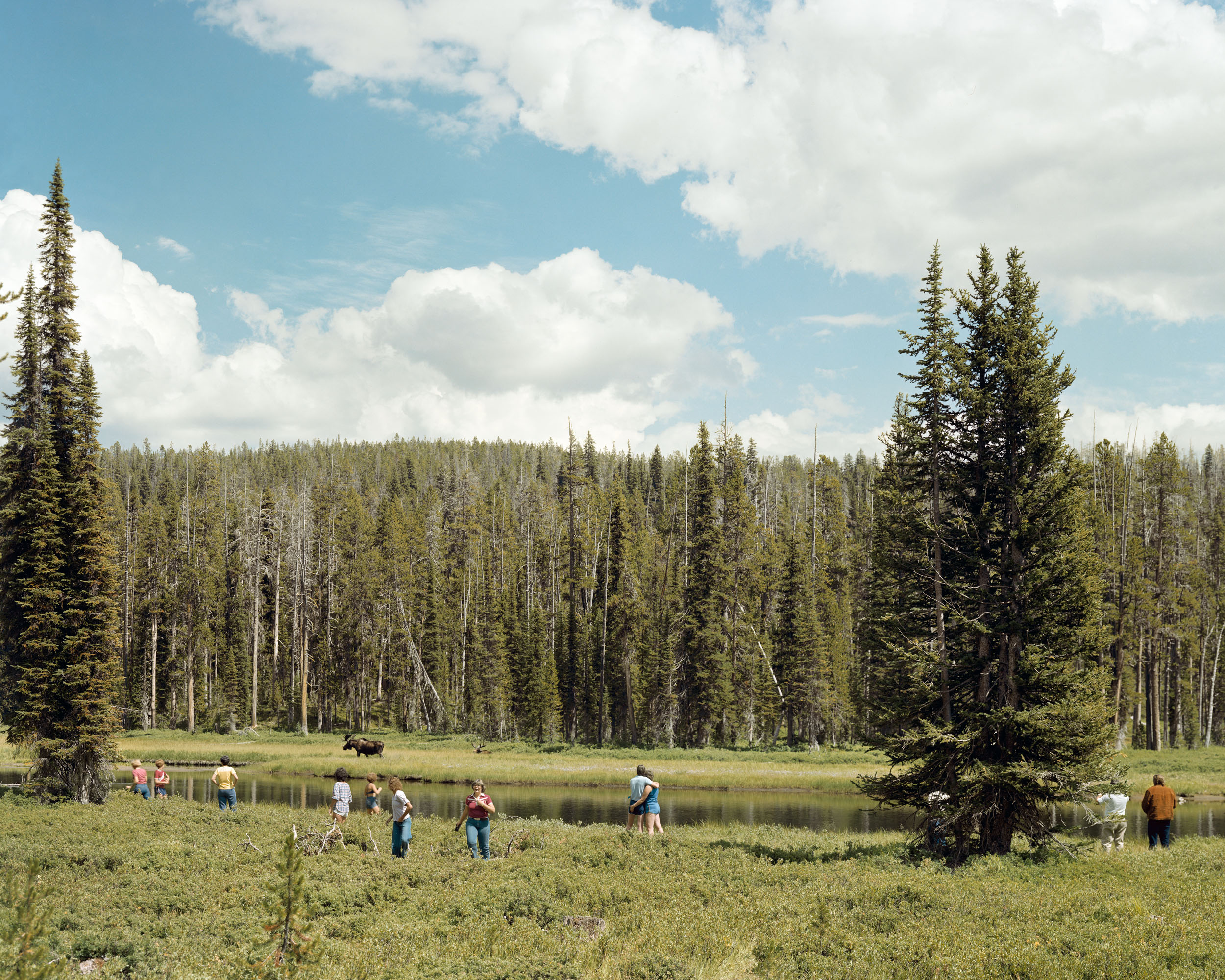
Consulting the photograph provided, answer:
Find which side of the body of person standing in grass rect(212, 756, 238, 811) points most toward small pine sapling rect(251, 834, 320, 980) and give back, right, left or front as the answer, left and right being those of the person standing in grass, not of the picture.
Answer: back

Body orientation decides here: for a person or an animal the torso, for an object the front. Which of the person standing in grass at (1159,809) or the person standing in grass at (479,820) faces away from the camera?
the person standing in grass at (1159,809)

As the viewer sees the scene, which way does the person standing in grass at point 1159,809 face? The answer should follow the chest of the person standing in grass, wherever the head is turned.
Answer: away from the camera

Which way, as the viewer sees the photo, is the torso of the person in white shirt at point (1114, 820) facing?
away from the camera

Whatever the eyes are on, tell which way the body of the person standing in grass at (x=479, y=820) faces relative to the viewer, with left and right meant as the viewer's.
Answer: facing the viewer

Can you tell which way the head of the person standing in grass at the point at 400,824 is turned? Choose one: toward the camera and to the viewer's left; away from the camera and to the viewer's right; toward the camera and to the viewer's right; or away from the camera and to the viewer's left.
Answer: away from the camera and to the viewer's left

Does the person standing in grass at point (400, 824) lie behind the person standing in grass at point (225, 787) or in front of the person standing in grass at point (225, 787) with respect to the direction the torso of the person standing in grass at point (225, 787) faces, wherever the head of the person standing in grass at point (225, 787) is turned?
behind
